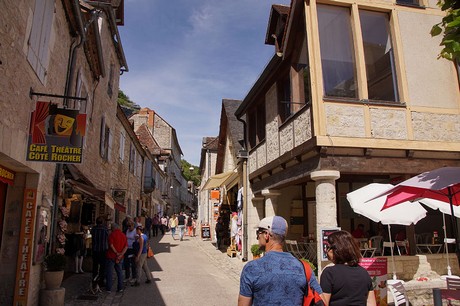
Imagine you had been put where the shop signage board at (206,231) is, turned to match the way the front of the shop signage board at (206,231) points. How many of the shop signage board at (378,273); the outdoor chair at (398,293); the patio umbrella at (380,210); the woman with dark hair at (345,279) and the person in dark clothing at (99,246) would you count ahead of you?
5

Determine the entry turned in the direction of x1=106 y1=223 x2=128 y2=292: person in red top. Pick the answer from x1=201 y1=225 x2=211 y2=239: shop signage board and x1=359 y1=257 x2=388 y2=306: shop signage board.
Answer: x1=201 y1=225 x2=211 y2=239: shop signage board

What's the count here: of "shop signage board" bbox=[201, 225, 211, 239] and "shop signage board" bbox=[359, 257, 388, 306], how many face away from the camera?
0

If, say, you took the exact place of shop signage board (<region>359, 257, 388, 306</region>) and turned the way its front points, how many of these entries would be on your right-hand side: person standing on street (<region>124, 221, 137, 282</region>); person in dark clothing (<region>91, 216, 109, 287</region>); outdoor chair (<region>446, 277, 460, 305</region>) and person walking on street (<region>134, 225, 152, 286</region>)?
3

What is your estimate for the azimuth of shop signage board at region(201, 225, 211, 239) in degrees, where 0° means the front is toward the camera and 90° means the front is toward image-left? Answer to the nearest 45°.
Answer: approximately 0°

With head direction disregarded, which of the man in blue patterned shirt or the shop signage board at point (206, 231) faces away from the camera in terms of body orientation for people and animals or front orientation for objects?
the man in blue patterned shirt

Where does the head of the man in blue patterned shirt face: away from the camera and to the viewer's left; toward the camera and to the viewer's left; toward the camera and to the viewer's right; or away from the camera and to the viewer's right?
away from the camera and to the viewer's left

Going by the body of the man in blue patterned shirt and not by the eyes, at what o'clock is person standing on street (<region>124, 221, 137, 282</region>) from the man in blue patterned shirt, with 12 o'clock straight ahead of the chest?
The person standing on street is roughly at 11 o'clock from the man in blue patterned shirt.

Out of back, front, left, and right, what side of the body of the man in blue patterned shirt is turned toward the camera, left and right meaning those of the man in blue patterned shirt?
back

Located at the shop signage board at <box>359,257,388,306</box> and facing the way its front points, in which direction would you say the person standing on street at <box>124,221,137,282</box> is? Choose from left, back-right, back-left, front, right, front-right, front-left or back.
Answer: right
